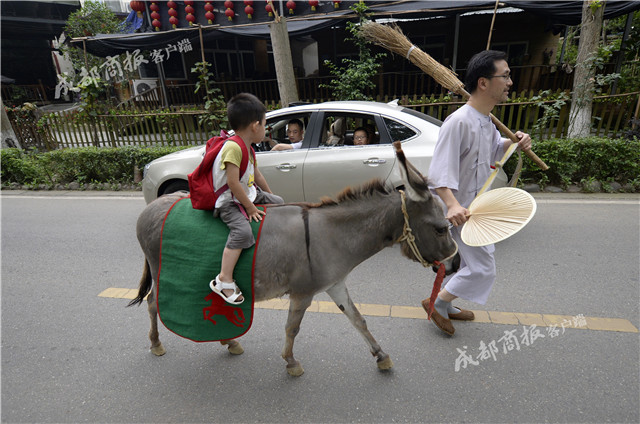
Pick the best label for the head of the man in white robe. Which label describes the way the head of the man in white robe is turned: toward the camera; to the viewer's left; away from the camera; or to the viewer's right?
to the viewer's right

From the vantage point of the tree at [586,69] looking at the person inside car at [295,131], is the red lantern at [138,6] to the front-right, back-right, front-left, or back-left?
front-right

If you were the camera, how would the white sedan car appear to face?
facing to the left of the viewer

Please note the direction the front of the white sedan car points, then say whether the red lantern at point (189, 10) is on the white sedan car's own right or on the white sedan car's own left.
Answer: on the white sedan car's own right

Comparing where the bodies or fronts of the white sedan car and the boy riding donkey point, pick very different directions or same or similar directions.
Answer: very different directions

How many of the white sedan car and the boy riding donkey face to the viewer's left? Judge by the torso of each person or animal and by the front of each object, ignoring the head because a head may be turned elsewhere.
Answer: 1

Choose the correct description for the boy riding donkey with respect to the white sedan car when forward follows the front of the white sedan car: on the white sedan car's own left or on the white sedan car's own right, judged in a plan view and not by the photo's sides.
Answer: on the white sedan car's own left

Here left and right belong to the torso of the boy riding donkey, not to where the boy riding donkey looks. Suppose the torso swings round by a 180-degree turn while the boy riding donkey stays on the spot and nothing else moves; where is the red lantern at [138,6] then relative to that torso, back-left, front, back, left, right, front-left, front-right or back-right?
right

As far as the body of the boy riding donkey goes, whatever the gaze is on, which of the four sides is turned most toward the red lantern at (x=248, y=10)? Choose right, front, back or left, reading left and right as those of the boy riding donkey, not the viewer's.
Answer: left

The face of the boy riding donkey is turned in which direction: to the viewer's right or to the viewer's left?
to the viewer's right

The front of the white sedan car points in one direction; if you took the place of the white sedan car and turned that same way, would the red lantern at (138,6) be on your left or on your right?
on your right

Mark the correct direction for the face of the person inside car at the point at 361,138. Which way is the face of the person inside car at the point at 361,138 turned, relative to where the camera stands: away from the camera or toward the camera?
toward the camera

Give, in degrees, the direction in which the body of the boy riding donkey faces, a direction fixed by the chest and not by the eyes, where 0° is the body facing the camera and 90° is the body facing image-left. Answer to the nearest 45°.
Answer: approximately 270°

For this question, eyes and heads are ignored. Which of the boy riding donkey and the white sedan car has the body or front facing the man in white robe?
the boy riding donkey

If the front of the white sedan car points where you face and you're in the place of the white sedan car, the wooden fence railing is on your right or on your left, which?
on your right

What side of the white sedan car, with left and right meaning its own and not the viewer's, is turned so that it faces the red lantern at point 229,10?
right
